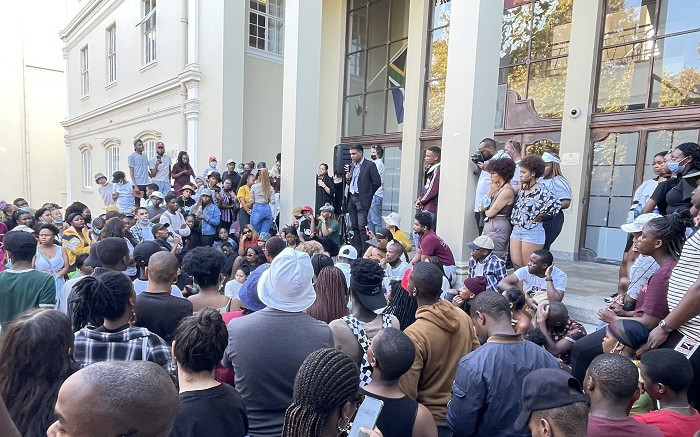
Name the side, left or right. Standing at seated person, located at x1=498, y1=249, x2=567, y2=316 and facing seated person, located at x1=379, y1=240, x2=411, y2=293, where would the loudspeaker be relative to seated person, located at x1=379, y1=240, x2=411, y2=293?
right

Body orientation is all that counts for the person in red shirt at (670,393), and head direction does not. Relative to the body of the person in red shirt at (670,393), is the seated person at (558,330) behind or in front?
in front

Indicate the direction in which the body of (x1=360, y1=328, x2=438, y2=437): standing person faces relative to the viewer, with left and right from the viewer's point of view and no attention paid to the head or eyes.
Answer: facing away from the viewer and to the left of the viewer

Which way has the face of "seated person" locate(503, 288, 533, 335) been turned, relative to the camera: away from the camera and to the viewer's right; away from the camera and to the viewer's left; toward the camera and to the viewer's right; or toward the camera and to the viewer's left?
away from the camera and to the viewer's left

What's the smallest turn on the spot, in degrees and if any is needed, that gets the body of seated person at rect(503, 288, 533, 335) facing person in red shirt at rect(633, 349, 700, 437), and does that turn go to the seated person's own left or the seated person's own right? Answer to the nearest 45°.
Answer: approximately 180°

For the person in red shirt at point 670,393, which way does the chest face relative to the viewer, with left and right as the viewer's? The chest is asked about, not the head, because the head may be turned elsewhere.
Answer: facing away from the viewer and to the left of the viewer

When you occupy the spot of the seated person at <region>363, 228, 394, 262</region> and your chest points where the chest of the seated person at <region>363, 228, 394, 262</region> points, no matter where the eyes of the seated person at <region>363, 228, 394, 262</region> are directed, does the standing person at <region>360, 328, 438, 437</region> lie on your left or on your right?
on your left

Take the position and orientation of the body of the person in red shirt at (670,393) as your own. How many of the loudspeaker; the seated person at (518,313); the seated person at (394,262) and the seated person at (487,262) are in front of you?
4

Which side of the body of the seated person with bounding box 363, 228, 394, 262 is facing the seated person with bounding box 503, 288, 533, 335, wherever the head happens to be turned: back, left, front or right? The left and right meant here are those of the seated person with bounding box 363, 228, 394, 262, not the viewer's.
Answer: left

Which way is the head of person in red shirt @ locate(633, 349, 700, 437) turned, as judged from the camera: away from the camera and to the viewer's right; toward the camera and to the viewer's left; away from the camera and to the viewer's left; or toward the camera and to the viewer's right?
away from the camera and to the viewer's left

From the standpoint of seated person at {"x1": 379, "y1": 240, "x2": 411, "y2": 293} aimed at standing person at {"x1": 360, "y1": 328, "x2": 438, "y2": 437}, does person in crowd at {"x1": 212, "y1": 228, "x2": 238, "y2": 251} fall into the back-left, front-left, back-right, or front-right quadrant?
back-right

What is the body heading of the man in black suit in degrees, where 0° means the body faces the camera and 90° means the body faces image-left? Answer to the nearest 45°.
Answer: approximately 45°

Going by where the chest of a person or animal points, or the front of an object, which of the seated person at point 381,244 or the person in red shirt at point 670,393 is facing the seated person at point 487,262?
the person in red shirt at point 670,393

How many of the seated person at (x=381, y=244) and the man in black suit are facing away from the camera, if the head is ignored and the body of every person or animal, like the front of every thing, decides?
0

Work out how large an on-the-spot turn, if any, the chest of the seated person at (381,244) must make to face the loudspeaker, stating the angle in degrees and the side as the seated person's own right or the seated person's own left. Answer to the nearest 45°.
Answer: approximately 135° to the seated person's own right
